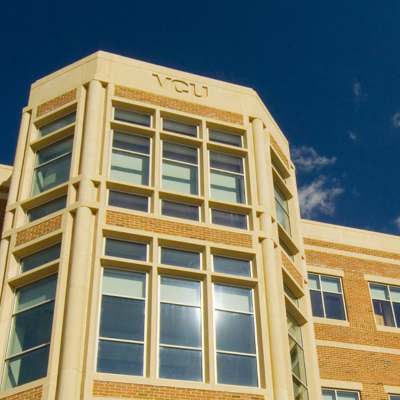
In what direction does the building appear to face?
toward the camera
